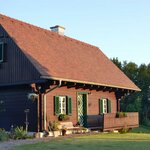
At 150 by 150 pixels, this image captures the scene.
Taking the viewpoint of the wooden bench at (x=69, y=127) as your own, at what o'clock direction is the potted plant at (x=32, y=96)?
The potted plant is roughly at 3 o'clock from the wooden bench.

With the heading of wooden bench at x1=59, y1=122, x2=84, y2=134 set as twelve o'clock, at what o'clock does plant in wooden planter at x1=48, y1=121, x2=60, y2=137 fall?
The plant in wooden planter is roughly at 3 o'clock from the wooden bench.

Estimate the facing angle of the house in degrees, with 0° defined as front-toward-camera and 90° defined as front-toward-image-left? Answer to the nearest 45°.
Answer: approximately 315°

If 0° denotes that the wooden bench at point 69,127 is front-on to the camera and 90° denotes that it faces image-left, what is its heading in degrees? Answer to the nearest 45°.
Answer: approximately 315°

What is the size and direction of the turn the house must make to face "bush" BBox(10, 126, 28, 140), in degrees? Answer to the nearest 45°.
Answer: approximately 45° to its right

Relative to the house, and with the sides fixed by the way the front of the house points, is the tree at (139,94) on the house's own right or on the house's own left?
on the house's own left

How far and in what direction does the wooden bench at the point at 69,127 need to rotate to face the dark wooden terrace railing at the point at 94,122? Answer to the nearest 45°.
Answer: approximately 90° to its left

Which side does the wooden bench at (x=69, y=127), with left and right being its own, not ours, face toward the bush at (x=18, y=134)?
right

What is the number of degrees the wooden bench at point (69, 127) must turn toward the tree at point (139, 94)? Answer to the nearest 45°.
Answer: approximately 135° to its left
